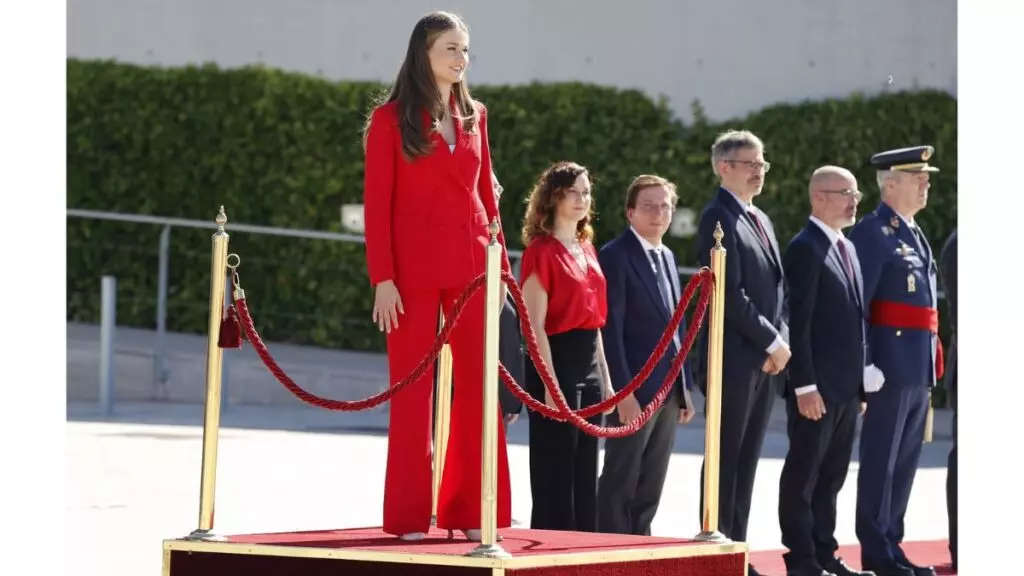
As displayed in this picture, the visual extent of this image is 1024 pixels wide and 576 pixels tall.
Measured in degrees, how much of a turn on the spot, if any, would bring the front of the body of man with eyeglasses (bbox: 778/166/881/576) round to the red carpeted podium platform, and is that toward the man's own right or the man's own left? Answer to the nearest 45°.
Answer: approximately 90° to the man's own right

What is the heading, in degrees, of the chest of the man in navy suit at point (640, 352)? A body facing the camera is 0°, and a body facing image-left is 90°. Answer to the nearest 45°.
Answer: approximately 315°

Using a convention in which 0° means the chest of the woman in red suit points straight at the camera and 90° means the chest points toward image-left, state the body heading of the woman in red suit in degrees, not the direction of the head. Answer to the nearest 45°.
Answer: approximately 315°

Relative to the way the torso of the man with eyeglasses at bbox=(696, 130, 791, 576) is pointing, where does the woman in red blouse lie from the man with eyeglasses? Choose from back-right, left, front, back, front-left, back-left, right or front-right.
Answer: back-right

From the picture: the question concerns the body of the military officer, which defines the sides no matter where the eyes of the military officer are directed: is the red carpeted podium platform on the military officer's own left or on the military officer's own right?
on the military officer's own right

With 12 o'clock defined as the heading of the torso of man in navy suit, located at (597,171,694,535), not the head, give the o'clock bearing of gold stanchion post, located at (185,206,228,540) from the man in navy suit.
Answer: The gold stanchion post is roughly at 3 o'clock from the man in navy suit.

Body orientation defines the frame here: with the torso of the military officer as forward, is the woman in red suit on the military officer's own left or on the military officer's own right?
on the military officer's own right
